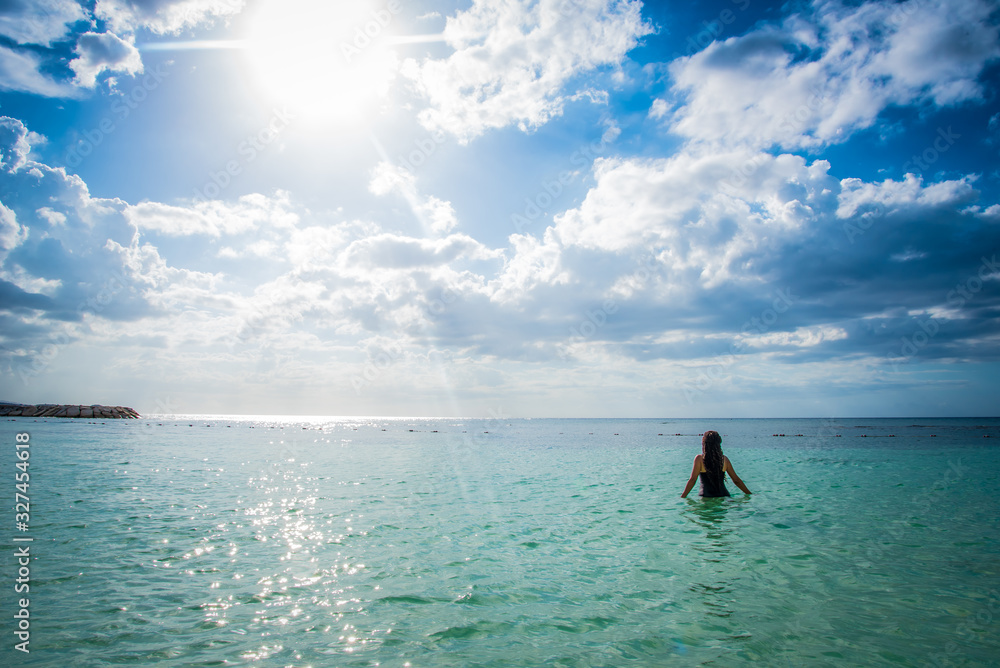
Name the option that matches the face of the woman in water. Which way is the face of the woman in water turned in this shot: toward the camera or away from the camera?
away from the camera

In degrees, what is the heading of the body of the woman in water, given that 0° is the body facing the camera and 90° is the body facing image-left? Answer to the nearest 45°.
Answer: approximately 180°
